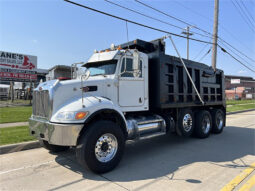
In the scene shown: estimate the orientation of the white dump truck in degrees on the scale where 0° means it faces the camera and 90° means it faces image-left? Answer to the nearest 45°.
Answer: approximately 45°

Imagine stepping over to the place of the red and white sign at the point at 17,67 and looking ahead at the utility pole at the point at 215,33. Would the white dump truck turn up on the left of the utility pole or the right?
right

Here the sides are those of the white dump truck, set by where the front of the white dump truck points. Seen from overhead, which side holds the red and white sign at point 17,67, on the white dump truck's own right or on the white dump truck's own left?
on the white dump truck's own right

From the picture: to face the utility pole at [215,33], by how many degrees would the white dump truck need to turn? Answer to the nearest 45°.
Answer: approximately 180°
